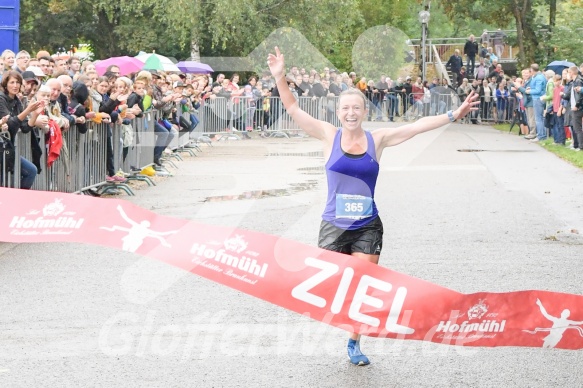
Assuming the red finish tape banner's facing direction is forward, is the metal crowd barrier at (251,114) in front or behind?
behind

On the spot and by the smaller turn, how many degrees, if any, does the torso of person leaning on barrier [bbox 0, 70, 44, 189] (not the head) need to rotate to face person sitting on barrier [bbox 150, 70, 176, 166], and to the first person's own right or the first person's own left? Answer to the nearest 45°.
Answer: approximately 135° to the first person's own left

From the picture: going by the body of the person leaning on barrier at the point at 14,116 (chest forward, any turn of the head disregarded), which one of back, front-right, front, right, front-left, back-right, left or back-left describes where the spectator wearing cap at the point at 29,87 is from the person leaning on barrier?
back-left

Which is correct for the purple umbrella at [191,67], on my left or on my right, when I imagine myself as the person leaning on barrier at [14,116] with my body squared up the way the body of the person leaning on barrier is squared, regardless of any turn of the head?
on my left

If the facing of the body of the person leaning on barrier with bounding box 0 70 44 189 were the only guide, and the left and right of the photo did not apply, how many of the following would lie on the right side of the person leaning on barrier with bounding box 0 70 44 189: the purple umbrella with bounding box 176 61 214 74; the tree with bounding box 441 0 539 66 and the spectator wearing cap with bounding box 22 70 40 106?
0

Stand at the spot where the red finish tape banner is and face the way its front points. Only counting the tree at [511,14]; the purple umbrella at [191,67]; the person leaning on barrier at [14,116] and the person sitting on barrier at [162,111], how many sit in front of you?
0

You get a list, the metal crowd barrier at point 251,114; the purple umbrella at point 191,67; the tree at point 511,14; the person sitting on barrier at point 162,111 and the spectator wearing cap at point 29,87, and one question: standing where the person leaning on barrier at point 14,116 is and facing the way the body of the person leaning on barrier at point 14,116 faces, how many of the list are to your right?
0

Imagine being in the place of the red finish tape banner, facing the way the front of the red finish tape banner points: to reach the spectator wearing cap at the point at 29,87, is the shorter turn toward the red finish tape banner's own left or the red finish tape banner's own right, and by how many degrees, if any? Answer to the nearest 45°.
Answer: approximately 135° to the red finish tape banner's own right

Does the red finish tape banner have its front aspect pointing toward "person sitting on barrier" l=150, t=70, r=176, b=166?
no

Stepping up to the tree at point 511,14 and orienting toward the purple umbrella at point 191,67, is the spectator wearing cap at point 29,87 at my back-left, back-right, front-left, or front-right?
front-left

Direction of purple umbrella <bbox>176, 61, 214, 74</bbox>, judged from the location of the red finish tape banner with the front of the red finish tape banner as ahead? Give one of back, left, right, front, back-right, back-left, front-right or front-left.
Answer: back

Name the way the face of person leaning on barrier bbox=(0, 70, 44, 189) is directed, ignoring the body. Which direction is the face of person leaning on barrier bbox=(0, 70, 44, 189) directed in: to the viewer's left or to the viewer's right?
to the viewer's right

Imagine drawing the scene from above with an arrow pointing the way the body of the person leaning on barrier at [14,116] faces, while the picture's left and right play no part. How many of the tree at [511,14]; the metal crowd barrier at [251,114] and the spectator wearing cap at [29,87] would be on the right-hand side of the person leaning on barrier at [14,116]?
0

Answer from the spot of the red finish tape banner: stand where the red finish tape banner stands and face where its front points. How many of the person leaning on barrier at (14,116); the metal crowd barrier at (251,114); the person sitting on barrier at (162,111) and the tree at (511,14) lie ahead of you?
0

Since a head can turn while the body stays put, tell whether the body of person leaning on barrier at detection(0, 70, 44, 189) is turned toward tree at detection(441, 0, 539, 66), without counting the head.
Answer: no

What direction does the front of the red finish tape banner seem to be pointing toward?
toward the camera

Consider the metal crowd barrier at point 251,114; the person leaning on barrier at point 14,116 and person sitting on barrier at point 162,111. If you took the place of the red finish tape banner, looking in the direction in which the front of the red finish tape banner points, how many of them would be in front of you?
0

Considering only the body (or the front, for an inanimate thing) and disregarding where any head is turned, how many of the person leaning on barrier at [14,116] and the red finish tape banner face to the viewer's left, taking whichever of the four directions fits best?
0

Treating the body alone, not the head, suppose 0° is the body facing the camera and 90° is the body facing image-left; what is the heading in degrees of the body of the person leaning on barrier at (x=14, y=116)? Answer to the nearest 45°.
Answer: approximately 315°
